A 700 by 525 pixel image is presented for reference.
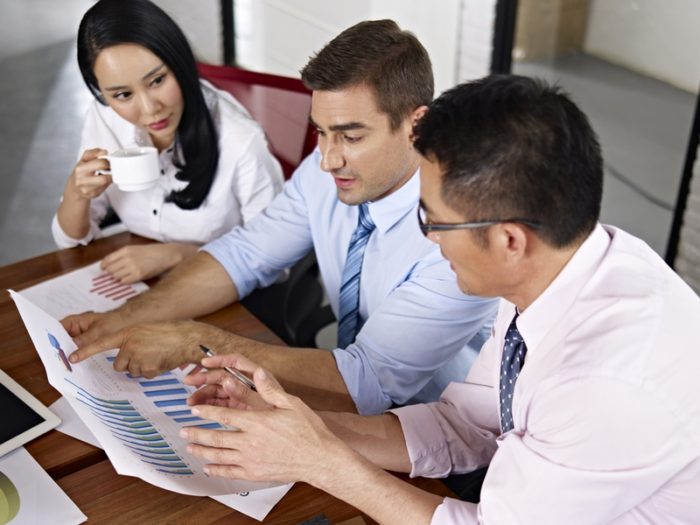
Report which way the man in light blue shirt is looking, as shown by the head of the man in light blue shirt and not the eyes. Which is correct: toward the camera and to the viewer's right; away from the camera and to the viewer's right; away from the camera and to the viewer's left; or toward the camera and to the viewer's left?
toward the camera and to the viewer's left

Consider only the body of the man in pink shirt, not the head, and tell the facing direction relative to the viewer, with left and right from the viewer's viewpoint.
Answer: facing to the left of the viewer

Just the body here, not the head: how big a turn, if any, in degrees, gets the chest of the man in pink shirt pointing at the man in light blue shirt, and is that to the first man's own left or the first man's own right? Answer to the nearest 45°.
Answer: approximately 45° to the first man's own right

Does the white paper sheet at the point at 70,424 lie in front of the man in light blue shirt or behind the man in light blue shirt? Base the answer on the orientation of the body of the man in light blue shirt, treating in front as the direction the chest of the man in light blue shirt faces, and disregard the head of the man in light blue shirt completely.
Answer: in front

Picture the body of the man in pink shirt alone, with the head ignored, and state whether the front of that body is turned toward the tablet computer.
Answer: yes

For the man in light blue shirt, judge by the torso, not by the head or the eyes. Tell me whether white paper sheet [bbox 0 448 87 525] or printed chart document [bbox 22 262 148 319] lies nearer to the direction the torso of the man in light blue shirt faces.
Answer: the white paper sheet

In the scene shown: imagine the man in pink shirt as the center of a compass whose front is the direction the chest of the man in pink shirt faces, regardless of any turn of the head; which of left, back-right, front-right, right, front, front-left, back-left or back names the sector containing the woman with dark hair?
front-right

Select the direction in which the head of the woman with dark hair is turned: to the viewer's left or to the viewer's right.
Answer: to the viewer's right

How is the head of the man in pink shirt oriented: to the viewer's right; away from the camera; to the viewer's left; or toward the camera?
to the viewer's left
